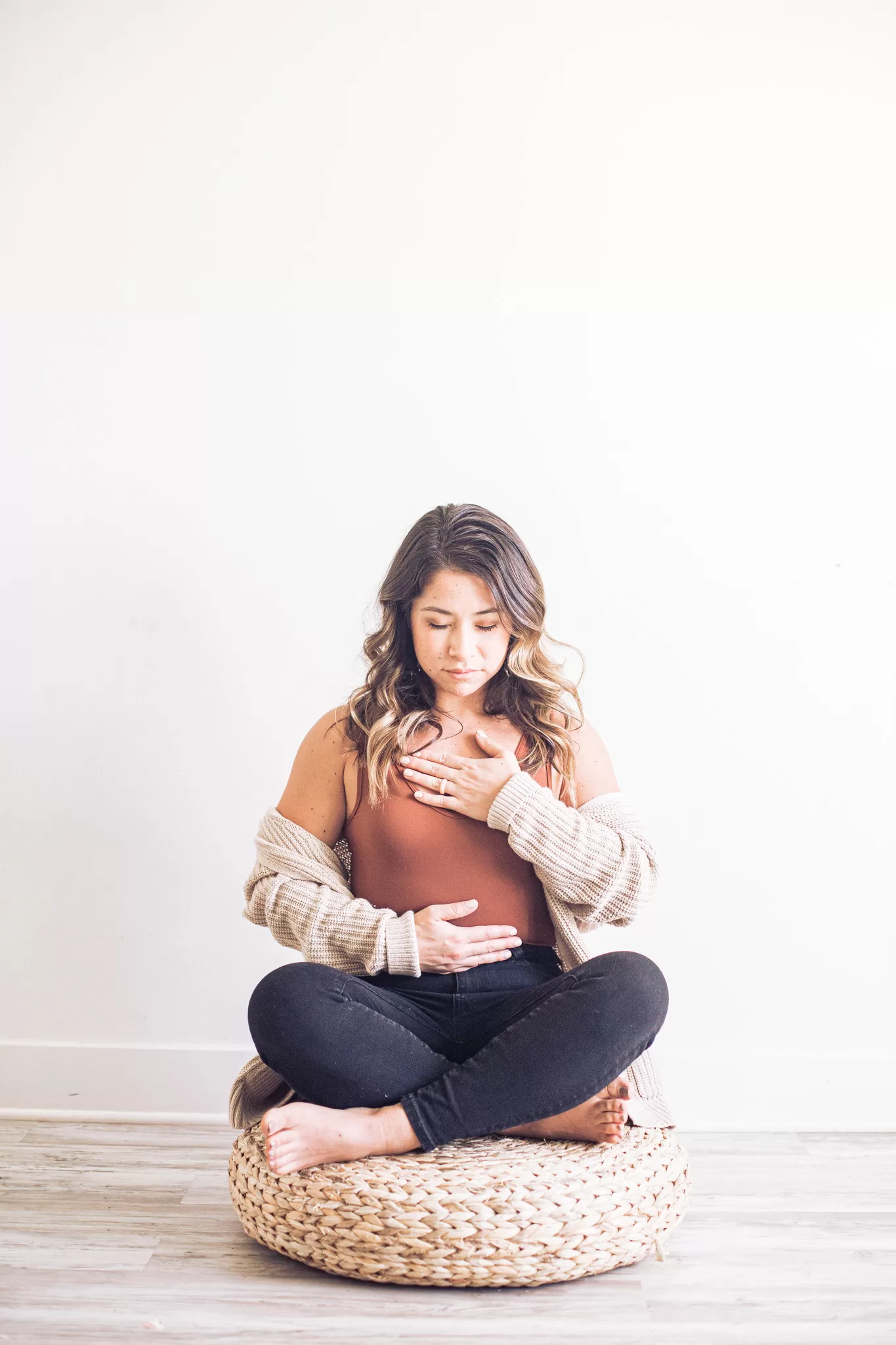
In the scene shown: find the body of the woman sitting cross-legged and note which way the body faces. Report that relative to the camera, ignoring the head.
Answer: toward the camera
